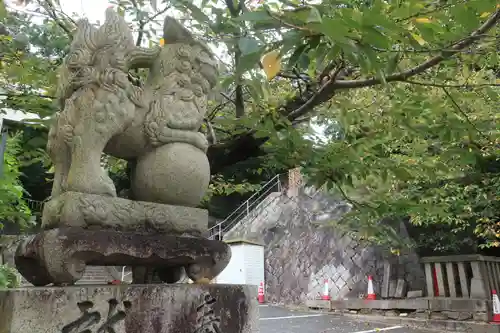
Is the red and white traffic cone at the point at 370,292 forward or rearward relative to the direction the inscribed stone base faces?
rearward

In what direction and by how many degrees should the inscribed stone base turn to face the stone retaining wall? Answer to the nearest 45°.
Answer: approximately 135° to its left

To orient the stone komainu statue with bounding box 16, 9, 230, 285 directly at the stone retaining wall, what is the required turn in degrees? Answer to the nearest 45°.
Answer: approximately 45° to its left

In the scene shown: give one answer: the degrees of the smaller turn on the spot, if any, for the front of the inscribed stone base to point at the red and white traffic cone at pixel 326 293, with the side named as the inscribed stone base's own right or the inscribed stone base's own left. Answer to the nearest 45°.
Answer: approximately 135° to the inscribed stone base's own left

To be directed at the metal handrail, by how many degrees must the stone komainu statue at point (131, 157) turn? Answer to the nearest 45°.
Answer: approximately 90° to its left

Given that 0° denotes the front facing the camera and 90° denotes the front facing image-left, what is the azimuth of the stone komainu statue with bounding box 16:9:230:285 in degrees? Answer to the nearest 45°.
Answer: approximately 270°

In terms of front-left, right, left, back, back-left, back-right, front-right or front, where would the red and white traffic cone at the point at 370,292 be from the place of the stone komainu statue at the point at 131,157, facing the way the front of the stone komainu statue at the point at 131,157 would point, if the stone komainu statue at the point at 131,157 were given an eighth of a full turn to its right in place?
left

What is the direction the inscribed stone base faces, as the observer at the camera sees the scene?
facing the viewer

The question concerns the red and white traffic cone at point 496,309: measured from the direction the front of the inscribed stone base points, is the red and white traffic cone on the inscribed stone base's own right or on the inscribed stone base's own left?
on the inscribed stone base's own left
